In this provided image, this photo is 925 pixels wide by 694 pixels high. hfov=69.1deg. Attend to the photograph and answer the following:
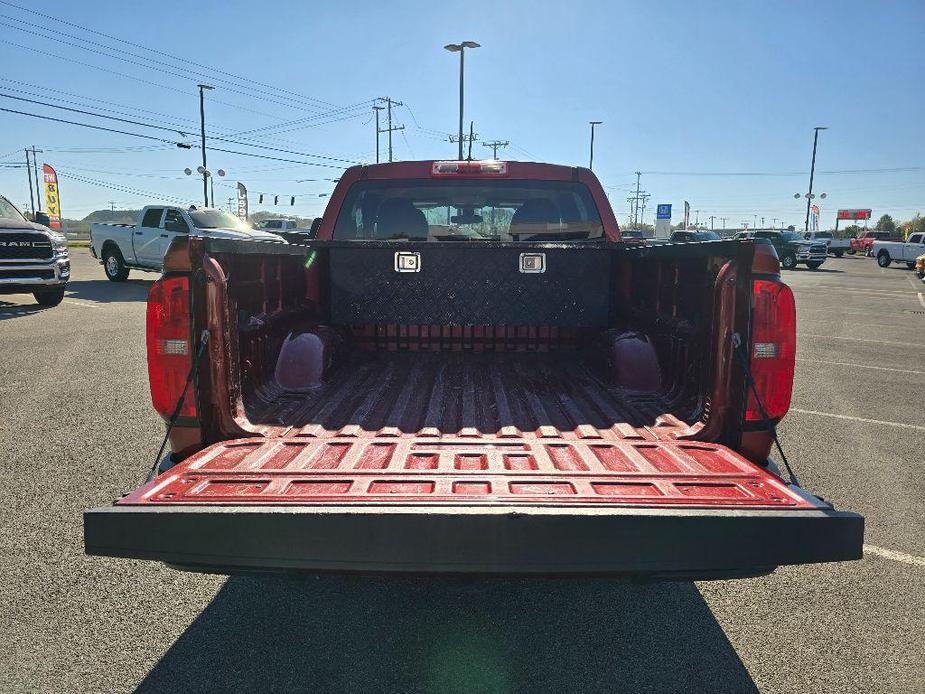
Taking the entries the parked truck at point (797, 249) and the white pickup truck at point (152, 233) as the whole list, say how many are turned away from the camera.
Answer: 0

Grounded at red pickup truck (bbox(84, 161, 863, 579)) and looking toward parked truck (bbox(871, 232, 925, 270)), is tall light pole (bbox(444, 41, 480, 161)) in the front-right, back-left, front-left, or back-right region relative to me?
front-left

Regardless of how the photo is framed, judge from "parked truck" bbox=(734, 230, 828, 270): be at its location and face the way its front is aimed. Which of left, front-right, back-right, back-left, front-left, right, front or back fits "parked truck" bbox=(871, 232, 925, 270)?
left

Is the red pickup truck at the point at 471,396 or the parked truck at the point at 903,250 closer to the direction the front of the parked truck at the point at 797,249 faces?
the red pickup truck

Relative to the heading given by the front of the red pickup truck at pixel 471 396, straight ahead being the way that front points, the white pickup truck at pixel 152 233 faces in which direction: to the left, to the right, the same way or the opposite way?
to the right

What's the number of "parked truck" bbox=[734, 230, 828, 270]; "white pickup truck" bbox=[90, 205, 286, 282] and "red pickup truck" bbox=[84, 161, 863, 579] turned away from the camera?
1

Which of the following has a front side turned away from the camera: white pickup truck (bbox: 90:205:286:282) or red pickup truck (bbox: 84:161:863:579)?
the red pickup truck

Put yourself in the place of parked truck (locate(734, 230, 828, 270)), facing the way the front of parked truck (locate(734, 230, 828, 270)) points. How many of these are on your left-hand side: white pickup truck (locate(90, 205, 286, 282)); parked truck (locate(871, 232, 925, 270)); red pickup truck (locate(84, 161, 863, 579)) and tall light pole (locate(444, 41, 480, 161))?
1

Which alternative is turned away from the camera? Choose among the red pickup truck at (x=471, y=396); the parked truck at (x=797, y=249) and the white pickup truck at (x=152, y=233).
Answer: the red pickup truck

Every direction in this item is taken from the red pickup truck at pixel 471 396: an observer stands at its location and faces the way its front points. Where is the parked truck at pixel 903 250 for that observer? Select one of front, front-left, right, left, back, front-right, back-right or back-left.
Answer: front-right

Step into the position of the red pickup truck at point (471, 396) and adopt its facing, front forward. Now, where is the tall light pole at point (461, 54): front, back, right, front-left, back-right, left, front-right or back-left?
front

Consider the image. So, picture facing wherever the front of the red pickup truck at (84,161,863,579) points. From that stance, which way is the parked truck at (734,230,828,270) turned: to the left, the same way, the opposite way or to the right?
the opposite way

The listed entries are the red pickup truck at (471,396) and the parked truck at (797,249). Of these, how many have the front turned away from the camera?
1

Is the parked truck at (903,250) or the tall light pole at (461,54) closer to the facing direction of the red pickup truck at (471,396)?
the tall light pole

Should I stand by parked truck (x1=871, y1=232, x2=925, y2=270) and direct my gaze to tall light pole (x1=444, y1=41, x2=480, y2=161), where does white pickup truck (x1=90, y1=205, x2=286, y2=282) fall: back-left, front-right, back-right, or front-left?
front-left

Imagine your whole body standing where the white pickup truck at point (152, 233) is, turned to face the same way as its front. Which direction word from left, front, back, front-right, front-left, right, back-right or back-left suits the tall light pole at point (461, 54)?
left

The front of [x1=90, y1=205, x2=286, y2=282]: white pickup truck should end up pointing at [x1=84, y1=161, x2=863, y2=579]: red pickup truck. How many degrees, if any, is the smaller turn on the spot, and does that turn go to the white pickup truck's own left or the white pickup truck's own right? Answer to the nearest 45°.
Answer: approximately 45° to the white pickup truck's own right

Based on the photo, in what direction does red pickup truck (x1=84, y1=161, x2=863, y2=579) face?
away from the camera

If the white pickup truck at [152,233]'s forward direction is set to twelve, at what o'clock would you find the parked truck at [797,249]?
The parked truck is roughly at 10 o'clock from the white pickup truck.

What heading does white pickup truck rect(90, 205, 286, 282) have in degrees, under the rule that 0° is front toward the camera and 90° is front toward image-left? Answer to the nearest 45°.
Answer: approximately 315°
